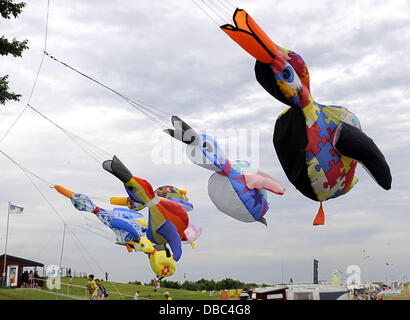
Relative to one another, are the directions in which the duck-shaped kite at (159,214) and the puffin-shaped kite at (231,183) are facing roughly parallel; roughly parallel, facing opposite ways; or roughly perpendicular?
roughly parallel

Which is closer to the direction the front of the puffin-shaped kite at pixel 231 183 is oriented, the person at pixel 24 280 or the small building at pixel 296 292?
the person

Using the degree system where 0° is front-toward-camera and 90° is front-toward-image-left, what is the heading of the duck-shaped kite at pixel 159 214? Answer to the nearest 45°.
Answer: approximately 90°

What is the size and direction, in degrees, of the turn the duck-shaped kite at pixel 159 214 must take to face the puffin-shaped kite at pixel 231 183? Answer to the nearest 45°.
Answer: approximately 135° to its left

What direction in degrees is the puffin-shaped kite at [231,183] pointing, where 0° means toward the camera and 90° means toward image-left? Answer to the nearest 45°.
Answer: approximately 90°

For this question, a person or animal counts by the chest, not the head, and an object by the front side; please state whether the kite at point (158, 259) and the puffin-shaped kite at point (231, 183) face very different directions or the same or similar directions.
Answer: same or similar directions

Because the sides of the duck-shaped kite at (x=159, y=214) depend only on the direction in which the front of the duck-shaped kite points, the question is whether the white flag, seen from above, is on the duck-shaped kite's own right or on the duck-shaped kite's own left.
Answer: on the duck-shaped kite's own right

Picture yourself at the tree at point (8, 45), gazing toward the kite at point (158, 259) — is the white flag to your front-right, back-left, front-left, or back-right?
front-left

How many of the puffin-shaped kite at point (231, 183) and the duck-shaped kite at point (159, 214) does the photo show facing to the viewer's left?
2

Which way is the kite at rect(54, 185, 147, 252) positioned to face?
to the viewer's left

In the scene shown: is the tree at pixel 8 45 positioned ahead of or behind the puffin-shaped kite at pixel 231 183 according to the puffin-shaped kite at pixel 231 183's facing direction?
ahead

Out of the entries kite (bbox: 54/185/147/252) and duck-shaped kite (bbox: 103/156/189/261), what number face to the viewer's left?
2

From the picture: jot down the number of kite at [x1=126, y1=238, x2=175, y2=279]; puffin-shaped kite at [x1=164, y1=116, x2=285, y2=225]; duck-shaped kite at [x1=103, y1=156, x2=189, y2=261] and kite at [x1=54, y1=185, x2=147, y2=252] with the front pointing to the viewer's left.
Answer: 4

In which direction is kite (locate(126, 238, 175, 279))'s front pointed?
to the viewer's left

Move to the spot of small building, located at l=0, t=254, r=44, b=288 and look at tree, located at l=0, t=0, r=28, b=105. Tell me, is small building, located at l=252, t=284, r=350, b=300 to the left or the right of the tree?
left

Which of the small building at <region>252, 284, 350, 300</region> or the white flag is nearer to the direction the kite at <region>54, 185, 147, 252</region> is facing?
the white flag

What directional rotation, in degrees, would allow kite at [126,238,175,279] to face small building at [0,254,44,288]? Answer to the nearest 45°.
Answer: approximately 45° to its right

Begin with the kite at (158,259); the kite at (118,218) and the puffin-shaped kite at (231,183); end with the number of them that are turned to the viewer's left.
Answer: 3
